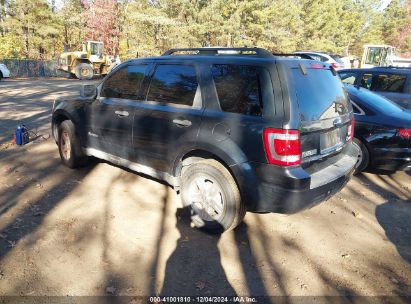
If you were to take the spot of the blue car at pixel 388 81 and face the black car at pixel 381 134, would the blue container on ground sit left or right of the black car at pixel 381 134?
right

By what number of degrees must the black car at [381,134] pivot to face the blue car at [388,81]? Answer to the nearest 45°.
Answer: approximately 45° to its right

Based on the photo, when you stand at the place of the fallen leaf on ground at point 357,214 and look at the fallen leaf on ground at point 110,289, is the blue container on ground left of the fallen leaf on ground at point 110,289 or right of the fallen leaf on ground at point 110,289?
right

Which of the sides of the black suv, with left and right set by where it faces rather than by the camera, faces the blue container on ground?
front

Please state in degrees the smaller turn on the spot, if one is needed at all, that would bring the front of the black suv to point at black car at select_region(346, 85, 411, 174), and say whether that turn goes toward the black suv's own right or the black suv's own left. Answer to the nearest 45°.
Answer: approximately 90° to the black suv's own right

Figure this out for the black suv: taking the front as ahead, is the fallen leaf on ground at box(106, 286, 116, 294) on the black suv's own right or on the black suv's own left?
on the black suv's own left

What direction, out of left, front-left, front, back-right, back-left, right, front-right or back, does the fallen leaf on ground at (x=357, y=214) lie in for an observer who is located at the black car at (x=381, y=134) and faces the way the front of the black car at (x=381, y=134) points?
back-left

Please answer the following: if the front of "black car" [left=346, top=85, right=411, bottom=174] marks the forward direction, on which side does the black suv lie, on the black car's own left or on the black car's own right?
on the black car's own left

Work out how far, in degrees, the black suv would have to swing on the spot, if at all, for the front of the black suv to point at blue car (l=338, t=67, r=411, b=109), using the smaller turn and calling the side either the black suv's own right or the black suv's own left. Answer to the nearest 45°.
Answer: approximately 90° to the black suv's own right

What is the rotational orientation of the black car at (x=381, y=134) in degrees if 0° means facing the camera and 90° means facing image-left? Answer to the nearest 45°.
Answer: approximately 135°

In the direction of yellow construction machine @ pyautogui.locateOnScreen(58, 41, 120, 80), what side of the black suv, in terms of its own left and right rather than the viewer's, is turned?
front

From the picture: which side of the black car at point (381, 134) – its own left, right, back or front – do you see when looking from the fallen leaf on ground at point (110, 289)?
left

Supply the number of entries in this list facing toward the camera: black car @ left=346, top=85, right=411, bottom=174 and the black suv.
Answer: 0

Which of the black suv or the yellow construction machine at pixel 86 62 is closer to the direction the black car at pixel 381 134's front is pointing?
the yellow construction machine
